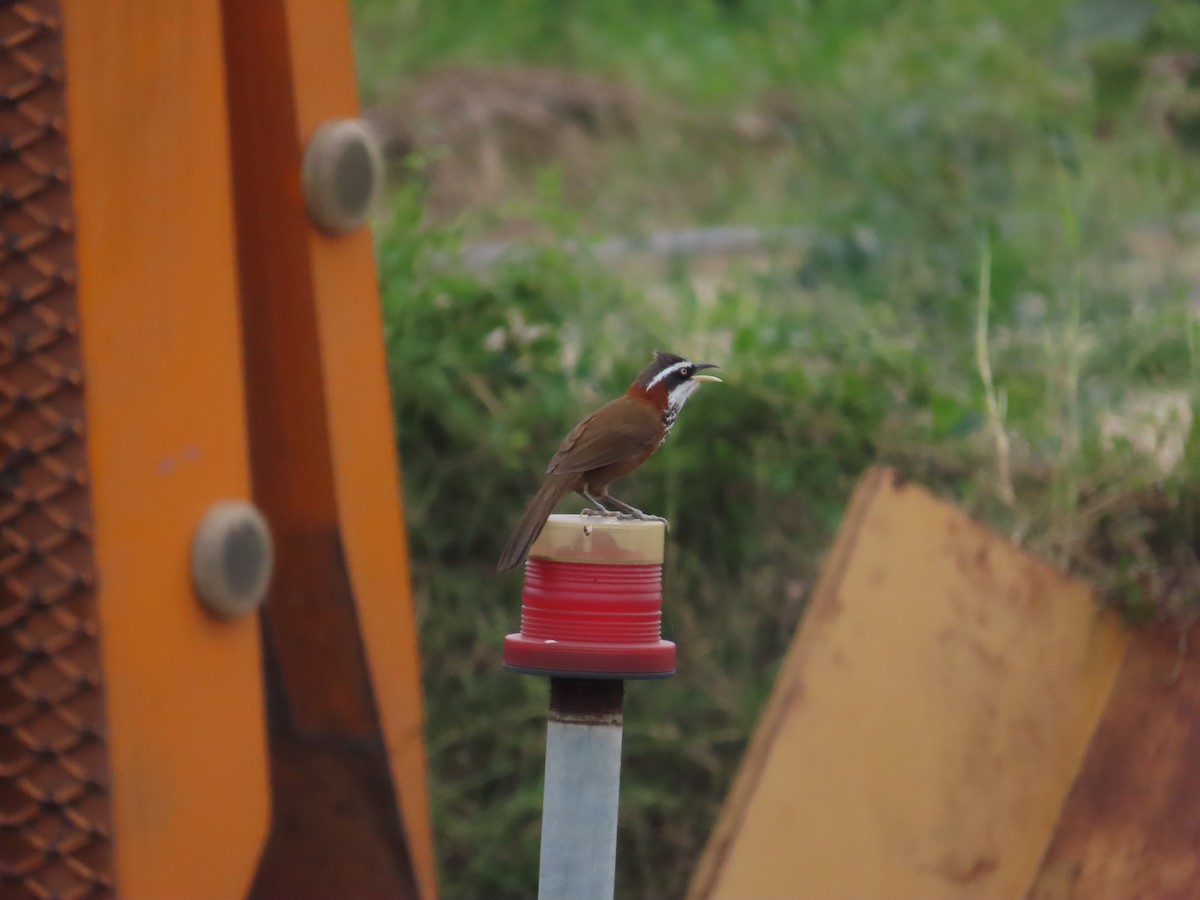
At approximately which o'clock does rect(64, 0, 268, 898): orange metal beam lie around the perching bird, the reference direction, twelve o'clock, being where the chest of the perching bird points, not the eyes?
The orange metal beam is roughly at 5 o'clock from the perching bird.

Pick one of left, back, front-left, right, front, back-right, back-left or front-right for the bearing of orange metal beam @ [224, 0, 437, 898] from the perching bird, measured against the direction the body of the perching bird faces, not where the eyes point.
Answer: back

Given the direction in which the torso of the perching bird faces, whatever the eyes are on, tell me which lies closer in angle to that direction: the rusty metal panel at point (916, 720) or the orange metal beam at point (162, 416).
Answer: the rusty metal panel

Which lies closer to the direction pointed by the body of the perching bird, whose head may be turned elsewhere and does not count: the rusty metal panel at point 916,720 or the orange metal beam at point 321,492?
the rusty metal panel

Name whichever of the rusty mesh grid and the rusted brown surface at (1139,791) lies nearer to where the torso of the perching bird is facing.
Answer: the rusted brown surface

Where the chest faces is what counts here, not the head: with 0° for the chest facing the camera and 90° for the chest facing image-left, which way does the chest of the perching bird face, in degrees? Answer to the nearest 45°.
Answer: approximately 270°
